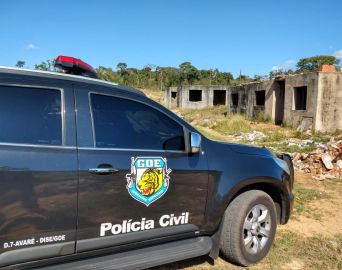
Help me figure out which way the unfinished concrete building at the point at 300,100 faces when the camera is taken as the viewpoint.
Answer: facing the viewer and to the left of the viewer

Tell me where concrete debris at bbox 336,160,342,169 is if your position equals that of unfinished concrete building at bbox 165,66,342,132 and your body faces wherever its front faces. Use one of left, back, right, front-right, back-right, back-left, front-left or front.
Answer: front-left

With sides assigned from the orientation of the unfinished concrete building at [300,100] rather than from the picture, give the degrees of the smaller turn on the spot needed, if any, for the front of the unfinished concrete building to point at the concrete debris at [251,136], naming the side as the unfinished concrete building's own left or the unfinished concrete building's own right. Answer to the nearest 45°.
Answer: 0° — it already faces it

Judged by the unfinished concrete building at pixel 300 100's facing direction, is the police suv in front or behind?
in front

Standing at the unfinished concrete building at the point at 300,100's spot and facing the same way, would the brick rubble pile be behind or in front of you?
in front

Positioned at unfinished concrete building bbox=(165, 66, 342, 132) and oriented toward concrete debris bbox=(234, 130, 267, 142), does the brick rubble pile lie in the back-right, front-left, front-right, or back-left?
front-left
